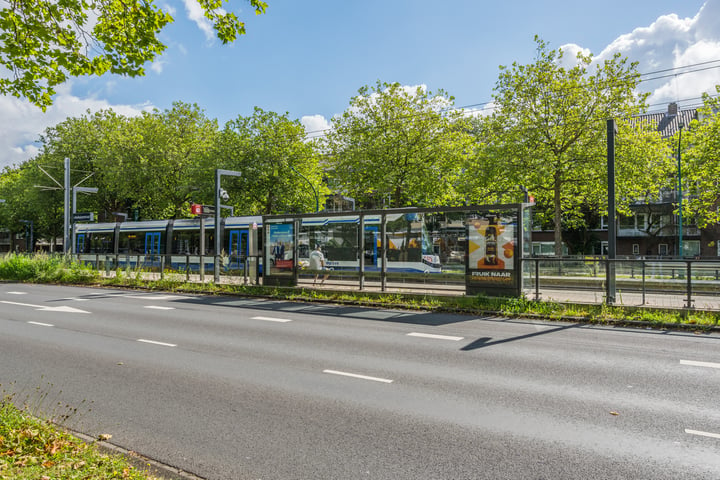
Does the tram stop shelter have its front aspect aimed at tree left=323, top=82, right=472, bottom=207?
yes

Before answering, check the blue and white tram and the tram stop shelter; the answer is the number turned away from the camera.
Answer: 1

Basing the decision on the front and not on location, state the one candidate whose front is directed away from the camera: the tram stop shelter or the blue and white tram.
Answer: the tram stop shelter

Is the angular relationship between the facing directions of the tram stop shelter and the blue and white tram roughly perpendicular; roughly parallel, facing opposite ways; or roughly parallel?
roughly perpendicular

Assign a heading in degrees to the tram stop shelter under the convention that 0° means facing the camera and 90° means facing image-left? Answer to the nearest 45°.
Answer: approximately 180°

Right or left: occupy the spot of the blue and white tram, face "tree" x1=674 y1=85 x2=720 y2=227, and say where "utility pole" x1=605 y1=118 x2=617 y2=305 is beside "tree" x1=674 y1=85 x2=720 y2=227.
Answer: right

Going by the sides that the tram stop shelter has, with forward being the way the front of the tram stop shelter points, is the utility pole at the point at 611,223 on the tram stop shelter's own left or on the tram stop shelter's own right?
on the tram stop shelter's own right

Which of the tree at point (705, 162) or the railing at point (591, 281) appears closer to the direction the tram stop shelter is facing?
the tree

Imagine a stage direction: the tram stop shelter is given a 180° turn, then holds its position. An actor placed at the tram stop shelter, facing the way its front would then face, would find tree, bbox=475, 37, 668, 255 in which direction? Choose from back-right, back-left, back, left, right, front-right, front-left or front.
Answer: back-left

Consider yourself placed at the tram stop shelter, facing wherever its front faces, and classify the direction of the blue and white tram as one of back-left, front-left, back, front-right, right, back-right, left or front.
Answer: front-left

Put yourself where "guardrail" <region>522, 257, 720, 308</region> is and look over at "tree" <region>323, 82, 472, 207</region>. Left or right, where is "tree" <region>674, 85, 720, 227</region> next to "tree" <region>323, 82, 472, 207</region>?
right

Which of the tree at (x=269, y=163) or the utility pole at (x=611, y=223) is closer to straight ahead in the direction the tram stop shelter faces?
the tree
